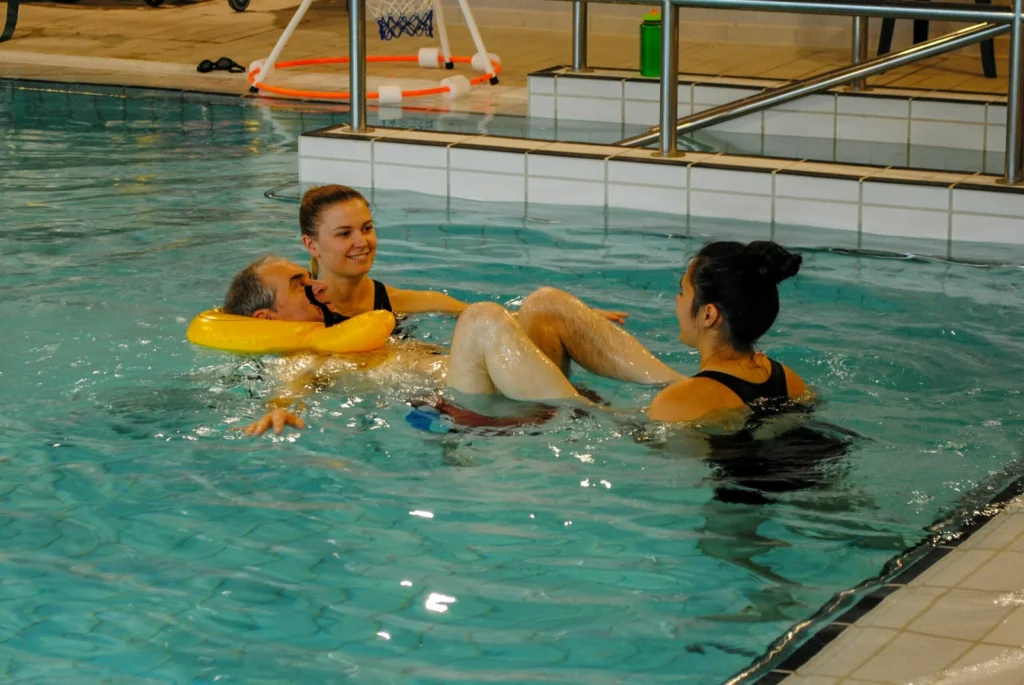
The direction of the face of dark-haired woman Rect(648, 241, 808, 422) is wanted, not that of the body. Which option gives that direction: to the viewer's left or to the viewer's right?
to the viewer's left

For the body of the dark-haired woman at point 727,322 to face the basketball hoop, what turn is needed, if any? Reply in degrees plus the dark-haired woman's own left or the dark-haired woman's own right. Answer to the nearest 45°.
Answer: approximately 45° to the dark-haired woman's own right

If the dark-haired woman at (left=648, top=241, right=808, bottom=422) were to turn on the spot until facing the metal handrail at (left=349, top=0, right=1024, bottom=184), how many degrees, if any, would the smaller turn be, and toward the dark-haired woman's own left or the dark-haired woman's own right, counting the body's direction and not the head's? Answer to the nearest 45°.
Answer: approximately 45° to the dark-haired woman's own right

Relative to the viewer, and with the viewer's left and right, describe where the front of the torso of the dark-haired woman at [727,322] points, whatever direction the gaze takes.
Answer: facing away from the viewer and to the left of the viewer

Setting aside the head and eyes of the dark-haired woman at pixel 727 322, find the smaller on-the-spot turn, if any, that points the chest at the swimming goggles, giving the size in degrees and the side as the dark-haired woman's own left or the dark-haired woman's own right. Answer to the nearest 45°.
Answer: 0° — they already face it

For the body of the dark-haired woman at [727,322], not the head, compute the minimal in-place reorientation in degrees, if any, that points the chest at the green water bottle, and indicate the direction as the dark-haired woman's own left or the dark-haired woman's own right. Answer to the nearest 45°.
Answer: approximately 45° to the dark-haired woman's own right
